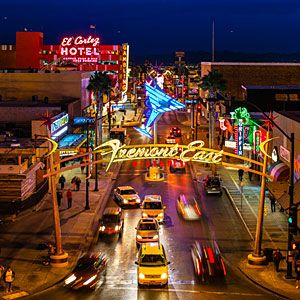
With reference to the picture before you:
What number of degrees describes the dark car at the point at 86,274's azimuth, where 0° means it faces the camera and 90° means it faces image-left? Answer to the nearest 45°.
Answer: approximately 45°

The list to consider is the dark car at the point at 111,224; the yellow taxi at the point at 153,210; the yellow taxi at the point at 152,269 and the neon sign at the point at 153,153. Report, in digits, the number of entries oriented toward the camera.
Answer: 4

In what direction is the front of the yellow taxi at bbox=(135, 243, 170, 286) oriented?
toward the camera

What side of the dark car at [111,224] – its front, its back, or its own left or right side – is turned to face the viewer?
front

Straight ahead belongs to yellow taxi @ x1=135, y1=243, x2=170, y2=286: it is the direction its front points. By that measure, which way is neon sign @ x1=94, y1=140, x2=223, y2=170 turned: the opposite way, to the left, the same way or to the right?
the same way

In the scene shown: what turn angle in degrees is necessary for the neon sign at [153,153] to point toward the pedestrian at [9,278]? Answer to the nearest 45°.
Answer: approximately 45° to its right

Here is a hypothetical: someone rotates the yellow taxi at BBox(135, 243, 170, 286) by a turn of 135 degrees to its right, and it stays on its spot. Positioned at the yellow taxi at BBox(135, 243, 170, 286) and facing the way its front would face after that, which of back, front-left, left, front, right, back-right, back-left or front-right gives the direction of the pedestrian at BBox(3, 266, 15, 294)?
front-left

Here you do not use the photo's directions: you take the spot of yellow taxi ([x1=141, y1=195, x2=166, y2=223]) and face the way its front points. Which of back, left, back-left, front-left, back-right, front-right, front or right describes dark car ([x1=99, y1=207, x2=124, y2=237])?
front-right

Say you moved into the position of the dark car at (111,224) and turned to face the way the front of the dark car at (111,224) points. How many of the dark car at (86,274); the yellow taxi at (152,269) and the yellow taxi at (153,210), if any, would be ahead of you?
2

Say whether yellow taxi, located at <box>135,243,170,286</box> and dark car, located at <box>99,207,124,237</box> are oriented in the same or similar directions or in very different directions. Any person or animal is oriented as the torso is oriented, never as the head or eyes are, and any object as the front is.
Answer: same or similar directions

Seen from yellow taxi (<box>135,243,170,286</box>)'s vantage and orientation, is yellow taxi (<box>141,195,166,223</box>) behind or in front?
behind

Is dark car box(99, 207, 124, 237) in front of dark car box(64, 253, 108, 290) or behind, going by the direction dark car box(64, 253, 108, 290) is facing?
behind

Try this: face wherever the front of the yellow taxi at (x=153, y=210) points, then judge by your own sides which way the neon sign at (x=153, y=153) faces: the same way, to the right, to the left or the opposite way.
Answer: the same way

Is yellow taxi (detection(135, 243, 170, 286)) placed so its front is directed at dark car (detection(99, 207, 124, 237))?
no

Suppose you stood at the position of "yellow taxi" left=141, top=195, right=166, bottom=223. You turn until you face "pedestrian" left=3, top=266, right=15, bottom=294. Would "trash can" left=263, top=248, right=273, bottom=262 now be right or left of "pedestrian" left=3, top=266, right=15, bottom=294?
left

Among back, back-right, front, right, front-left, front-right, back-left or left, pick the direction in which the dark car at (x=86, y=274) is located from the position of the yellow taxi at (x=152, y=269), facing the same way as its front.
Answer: right

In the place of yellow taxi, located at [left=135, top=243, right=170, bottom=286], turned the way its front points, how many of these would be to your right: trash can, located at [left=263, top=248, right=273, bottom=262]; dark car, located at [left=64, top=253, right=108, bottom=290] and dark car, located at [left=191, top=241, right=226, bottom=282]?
1

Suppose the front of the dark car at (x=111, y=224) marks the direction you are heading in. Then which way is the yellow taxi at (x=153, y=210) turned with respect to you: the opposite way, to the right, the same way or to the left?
the same way

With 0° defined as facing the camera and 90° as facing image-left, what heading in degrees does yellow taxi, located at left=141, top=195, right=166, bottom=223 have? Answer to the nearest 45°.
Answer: approximately 0°

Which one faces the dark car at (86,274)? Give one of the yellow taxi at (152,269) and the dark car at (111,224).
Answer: the dark car at (111,224)
